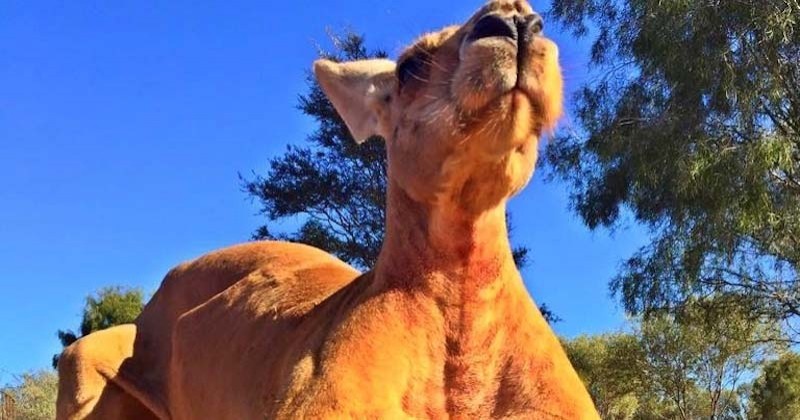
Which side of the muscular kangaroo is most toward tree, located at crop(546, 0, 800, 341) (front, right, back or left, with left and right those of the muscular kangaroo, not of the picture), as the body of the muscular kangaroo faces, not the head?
left

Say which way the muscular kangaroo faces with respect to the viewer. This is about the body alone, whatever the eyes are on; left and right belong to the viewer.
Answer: facing the viewer and to the right of the viewer

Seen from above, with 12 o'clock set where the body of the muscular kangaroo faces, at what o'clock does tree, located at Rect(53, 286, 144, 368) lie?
The tree is roughly at 7 o'clock from the muscular kangaroo.

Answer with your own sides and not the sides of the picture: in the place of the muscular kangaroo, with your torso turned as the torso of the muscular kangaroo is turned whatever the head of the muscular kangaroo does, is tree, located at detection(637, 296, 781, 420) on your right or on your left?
on your left

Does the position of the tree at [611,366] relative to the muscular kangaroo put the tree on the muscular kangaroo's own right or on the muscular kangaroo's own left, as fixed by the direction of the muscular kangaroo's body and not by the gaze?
on the muscular kangaroo's own left

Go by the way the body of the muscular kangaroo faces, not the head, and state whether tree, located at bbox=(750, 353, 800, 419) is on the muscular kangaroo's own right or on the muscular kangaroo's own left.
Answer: on the muscular kangaroo's own left
